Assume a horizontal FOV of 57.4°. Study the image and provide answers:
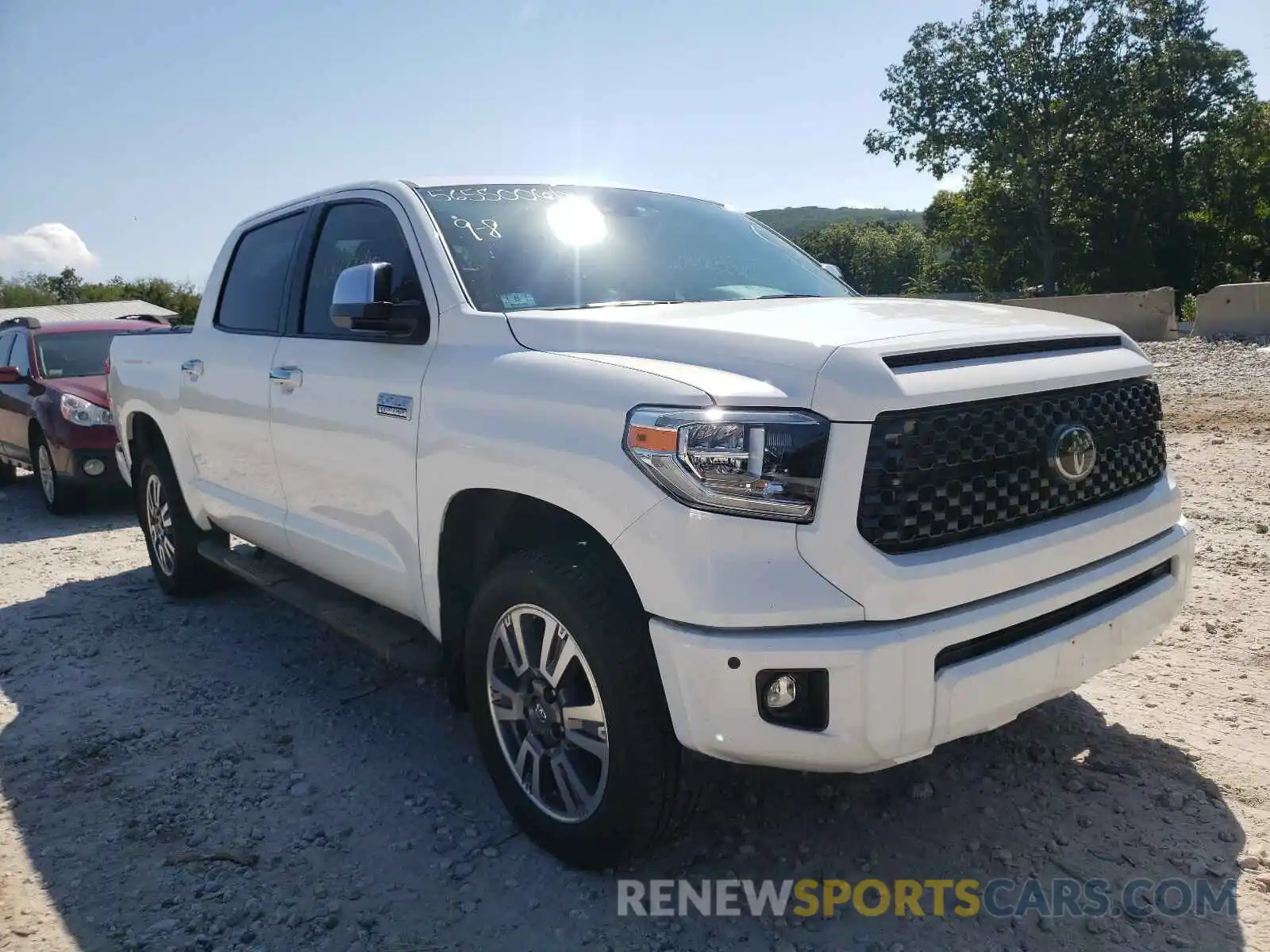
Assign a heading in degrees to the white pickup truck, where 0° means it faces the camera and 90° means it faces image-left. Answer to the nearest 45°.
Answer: approximately 315°

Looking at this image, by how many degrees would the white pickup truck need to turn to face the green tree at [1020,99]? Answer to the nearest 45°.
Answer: approximately 135° to its left
